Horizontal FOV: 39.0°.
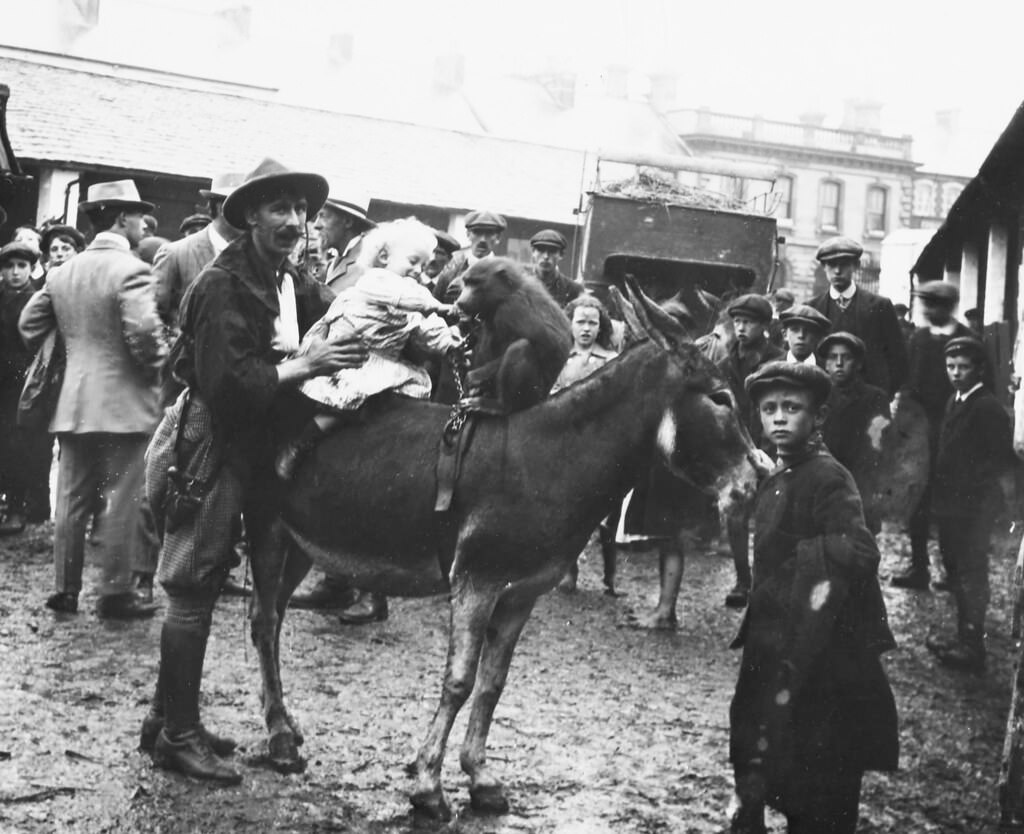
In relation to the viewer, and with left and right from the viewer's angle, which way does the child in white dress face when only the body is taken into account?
facing to the right of the viewer

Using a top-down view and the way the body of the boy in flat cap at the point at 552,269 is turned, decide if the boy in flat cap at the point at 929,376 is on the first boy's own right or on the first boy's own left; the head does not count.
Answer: on the first boy's own left

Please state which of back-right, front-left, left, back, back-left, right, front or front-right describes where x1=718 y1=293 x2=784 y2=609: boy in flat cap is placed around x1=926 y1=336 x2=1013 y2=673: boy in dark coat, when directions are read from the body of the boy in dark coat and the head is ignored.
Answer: right

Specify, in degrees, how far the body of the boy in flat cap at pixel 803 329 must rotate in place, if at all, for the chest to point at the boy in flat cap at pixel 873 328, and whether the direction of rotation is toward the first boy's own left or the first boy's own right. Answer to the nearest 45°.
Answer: approximately 135° to the first boy's own left

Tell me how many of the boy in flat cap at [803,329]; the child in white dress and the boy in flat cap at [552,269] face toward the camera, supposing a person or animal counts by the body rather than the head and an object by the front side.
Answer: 2

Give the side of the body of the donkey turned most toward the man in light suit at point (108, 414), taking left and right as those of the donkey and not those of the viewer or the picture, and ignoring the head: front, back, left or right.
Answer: back

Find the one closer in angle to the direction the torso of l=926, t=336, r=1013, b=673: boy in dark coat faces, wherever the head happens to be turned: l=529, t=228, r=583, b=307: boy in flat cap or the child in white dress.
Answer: the child in white dress

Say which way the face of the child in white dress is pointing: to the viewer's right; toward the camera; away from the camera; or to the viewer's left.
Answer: to the viewer's right
